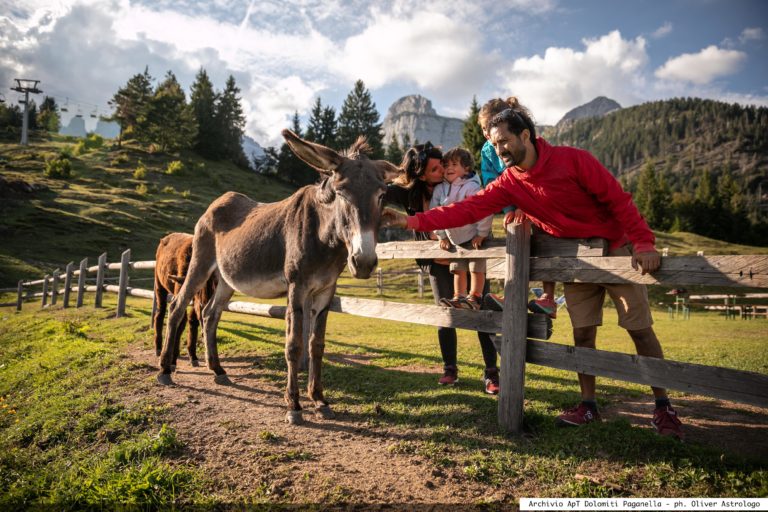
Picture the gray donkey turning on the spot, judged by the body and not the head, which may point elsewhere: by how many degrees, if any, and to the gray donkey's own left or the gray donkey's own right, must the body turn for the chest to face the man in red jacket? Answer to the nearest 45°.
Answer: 0° — it already faces them

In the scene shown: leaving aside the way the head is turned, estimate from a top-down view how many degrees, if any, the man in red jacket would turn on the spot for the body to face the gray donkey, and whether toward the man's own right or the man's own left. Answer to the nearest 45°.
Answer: approximately 45° to the man's own right

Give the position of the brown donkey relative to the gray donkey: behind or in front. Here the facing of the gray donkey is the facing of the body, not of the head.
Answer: behind

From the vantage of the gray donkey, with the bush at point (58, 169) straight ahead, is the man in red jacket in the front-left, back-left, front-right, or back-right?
back-right

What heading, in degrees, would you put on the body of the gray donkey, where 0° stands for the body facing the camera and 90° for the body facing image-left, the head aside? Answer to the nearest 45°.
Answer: approximately 315°

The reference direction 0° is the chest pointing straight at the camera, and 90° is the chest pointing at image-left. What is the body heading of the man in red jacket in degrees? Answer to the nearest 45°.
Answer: approximately 45°
